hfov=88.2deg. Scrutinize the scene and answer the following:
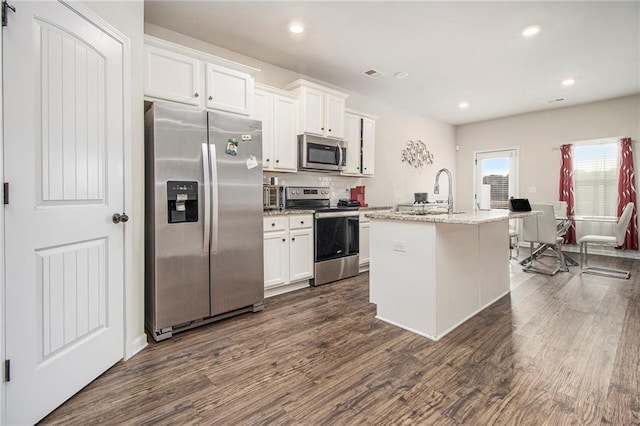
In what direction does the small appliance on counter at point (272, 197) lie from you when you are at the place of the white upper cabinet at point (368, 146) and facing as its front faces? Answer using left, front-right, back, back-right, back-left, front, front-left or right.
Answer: right

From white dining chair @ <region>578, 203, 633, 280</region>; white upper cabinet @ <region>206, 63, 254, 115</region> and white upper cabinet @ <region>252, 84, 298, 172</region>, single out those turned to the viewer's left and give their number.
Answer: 1

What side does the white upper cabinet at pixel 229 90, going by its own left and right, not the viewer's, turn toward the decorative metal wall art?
left

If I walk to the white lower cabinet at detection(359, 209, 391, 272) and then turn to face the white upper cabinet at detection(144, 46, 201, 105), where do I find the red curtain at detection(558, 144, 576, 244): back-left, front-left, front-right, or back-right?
back-left

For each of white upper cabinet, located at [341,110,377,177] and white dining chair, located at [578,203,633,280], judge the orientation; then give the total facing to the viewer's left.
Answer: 1

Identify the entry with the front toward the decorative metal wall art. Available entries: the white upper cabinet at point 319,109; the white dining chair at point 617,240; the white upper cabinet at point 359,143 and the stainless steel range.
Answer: the white dining chair

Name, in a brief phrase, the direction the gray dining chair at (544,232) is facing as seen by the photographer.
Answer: facing away from the viewer and to the right of the viewer

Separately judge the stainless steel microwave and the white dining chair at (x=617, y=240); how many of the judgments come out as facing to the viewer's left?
1

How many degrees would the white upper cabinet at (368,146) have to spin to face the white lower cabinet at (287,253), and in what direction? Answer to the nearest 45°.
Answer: approximately 90° to its right

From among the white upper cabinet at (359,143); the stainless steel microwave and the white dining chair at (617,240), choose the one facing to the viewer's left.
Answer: the white dining chair

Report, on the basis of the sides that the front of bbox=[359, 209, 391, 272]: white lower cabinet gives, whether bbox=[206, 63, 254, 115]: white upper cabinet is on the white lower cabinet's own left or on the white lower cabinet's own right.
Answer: on the white lower cabinet's own right

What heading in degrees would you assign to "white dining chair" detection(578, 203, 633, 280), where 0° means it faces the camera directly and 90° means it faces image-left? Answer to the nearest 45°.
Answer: approximately 90°

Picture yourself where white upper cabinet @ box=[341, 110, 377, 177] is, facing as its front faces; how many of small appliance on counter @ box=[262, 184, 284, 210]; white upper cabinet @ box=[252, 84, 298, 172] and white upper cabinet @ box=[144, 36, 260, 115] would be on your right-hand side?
3

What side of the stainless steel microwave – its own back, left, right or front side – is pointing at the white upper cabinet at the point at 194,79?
right
